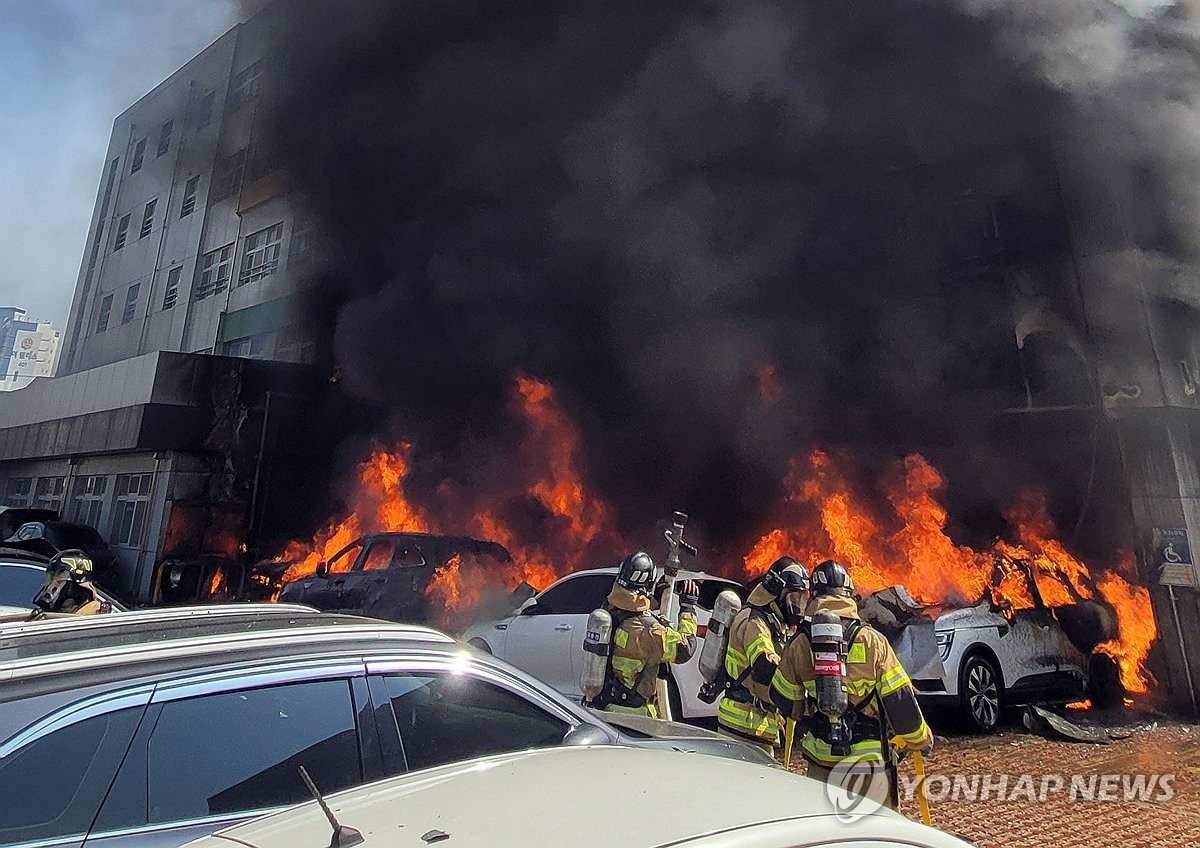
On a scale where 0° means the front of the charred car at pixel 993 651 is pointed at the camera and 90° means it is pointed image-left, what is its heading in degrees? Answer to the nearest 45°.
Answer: approximately 45°

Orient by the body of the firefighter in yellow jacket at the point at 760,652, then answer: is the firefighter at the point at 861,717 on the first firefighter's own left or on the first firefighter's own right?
on the first firefighter's own right

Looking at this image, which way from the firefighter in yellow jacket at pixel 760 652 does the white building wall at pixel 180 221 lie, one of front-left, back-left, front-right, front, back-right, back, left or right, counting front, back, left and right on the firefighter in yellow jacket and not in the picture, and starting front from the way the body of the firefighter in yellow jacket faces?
back-left

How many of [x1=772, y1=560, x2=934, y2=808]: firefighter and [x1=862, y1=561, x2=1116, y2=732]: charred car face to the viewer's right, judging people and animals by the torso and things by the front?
0

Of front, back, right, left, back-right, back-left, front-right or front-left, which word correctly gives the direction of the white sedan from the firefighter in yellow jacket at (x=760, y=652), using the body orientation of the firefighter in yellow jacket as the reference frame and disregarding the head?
back-left

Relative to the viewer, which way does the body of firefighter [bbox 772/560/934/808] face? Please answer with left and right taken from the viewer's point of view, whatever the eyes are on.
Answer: facing away from the viewer

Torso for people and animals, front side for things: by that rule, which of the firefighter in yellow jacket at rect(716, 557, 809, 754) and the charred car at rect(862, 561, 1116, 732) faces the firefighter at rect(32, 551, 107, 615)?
the charred car

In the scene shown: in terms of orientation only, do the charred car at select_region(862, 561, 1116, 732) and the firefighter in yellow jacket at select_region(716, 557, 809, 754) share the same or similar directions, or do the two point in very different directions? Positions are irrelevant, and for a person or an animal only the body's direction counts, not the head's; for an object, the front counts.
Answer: very different directions

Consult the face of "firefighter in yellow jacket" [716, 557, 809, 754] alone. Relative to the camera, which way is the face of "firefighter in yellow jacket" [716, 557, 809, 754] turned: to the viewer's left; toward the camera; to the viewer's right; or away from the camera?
to the viewer's right

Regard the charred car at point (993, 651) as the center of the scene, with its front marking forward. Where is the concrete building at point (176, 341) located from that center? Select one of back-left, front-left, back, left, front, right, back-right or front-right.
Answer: front-right

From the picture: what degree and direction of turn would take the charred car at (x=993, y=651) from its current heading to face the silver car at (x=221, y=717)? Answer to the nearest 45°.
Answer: approximately 45° to its left

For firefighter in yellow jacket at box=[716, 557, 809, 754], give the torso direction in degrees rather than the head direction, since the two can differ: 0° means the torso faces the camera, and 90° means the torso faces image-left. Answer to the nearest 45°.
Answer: approximately 270°

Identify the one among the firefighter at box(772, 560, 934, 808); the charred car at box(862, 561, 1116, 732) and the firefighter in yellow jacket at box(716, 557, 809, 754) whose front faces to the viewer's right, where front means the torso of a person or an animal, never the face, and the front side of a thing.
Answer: the firefighter in yellow jacket

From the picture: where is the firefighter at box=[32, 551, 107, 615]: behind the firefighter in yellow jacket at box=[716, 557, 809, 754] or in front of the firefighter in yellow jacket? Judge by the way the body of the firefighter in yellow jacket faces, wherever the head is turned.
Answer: behind

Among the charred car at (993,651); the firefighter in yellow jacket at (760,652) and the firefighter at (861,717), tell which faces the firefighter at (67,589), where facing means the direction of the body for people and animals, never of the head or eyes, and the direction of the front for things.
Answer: the charred car

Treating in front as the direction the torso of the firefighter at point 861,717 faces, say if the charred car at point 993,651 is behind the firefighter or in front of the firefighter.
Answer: in front

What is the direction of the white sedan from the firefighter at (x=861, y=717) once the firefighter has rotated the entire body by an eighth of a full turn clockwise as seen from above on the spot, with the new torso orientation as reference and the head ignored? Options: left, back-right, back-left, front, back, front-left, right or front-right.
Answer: left
